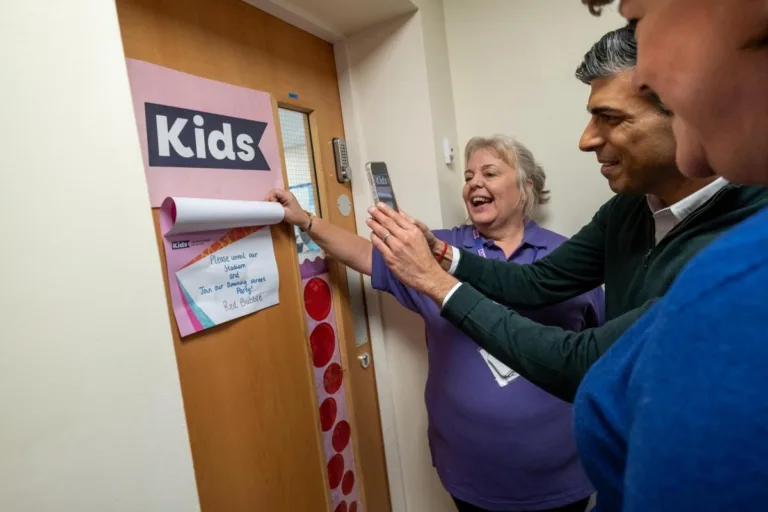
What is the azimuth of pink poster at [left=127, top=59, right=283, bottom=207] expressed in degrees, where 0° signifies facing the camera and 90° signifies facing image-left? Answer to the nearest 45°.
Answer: approximately 315°

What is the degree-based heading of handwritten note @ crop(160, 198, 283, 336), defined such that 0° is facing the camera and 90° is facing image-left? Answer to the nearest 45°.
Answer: approximately 315°
